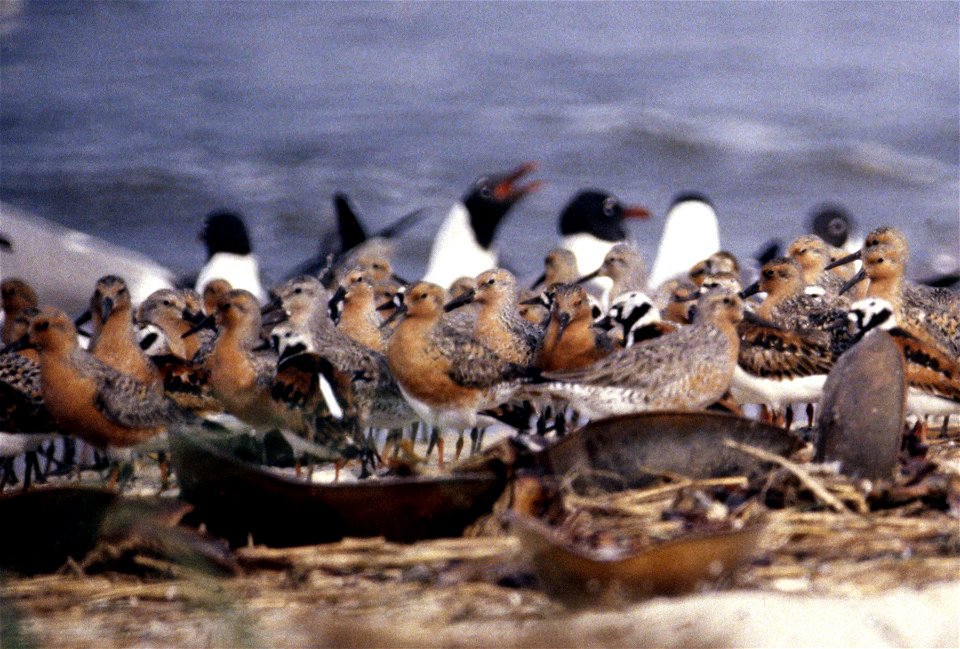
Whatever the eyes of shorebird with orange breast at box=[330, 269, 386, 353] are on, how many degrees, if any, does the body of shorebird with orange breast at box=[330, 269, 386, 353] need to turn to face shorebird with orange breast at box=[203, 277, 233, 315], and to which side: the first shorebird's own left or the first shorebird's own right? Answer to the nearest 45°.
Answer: approximately 90° to the first shorebird's own right

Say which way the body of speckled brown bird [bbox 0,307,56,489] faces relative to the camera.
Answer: to the viewer's right

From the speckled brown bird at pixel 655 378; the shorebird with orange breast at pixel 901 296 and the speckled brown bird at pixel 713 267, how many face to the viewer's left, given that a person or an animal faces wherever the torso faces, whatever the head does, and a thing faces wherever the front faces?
2

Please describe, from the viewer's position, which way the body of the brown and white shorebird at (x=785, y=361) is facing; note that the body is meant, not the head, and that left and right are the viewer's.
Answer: facing to the left of the viewer

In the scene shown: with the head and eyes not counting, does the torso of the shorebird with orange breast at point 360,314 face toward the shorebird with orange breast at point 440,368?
no

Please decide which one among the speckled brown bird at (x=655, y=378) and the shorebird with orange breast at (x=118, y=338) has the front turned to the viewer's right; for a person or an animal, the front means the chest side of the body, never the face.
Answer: the speckled brown bird

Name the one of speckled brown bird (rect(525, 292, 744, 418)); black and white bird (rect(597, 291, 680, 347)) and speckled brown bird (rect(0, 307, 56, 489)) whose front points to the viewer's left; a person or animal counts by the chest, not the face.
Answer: black and white bird (rect(597, 291, 680, 347))

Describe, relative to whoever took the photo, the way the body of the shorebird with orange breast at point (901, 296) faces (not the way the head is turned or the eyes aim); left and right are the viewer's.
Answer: facing to the left of the viewer

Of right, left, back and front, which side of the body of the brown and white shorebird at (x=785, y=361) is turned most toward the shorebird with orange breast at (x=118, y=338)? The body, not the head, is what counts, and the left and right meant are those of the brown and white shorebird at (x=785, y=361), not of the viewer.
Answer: front

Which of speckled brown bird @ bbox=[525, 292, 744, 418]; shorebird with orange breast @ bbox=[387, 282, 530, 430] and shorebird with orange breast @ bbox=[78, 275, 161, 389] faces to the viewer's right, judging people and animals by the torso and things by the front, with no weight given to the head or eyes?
the speckled brown bird

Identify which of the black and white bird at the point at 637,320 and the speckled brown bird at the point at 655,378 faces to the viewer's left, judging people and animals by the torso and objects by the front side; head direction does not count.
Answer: the black and white bird at the point at 637,320

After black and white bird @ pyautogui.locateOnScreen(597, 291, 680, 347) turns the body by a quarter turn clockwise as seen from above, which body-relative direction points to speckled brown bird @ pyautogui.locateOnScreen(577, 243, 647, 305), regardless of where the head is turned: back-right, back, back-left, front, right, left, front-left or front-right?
front

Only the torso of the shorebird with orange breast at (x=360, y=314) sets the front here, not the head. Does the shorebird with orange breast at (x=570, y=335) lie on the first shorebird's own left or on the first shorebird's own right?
on the first shorebird's own left

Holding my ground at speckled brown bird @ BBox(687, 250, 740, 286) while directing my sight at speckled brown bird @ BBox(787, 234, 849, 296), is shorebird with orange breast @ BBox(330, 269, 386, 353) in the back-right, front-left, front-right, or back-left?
back-right

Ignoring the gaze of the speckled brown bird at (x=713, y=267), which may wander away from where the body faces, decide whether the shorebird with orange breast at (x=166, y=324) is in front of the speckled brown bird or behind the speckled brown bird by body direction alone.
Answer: in front

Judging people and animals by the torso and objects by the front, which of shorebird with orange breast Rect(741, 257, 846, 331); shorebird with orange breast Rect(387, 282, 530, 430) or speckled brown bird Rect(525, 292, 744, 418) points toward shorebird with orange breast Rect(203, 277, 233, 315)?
shorebird with orange breast Rect(741, 257, 846, 331)

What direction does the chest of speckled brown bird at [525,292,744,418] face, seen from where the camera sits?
to the viewer's right

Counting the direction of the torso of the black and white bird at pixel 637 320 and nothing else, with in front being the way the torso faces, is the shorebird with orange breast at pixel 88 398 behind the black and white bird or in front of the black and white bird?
in front

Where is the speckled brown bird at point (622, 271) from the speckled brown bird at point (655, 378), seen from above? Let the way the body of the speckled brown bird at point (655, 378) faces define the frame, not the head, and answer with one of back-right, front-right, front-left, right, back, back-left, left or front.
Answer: left

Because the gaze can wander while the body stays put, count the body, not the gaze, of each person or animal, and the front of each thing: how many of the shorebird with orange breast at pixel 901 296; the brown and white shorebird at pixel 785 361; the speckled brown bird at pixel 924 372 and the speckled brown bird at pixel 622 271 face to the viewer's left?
4
